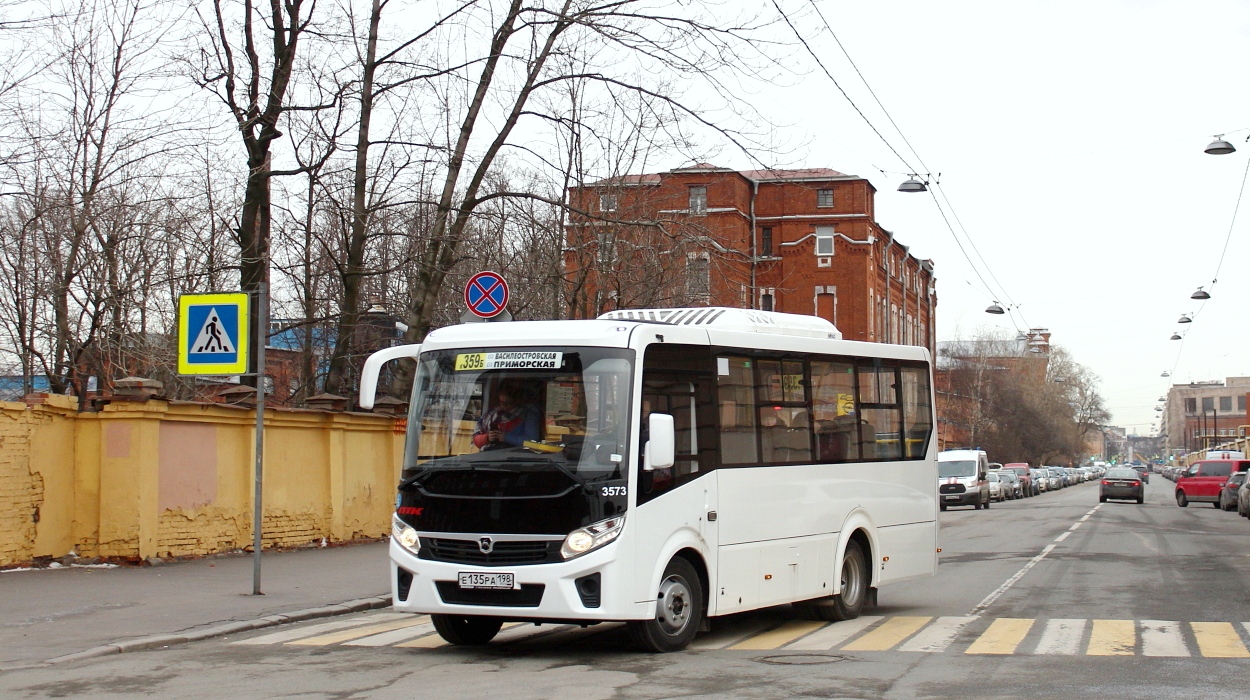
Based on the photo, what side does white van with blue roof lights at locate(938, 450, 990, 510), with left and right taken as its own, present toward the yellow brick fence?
front

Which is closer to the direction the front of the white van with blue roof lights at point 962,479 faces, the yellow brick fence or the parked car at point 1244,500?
the yellow brick fence

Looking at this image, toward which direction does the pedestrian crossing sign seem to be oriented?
toward the camera

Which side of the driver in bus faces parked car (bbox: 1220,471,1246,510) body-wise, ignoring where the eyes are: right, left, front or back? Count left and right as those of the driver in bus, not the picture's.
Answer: back

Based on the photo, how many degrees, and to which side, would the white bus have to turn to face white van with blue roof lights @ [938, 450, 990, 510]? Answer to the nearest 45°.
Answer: approximately 135° to its right

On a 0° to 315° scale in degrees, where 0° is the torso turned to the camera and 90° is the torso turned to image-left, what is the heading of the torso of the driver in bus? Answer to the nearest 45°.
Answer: approximately 45°

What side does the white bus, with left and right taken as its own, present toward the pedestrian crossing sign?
right

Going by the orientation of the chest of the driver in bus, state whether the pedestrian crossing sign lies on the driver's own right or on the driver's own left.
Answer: on the driver's own right

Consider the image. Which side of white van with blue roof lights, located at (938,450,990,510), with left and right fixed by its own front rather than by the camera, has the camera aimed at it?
front

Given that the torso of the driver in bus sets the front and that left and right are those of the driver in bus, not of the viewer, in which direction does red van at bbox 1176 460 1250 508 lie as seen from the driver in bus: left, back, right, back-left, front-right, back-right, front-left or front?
back

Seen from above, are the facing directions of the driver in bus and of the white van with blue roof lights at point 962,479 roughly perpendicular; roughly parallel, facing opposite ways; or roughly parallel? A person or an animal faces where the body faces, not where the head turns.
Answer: roughly parallel
